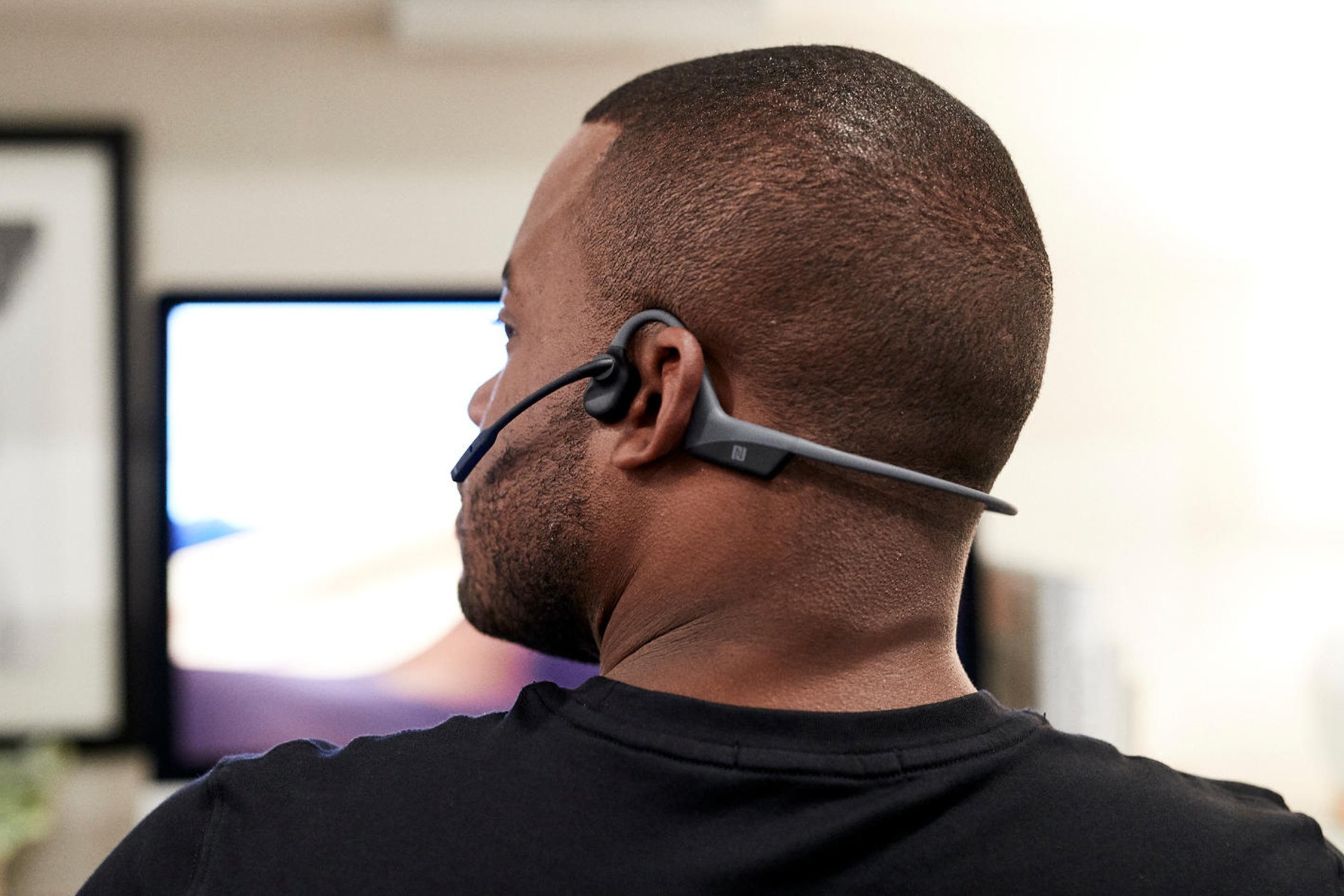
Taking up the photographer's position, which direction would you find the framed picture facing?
facing the viewer

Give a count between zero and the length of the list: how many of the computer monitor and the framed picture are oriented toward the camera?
2

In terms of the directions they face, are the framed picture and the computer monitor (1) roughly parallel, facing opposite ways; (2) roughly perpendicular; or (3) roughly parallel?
roughly parallel

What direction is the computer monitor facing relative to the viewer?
toward the camera

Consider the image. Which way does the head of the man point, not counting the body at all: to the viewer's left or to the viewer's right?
to the viewer's left

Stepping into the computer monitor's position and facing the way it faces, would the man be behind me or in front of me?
in front

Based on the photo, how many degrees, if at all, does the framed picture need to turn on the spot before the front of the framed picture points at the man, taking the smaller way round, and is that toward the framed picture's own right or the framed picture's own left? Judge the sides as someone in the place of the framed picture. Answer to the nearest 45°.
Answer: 0° — it already faces them
